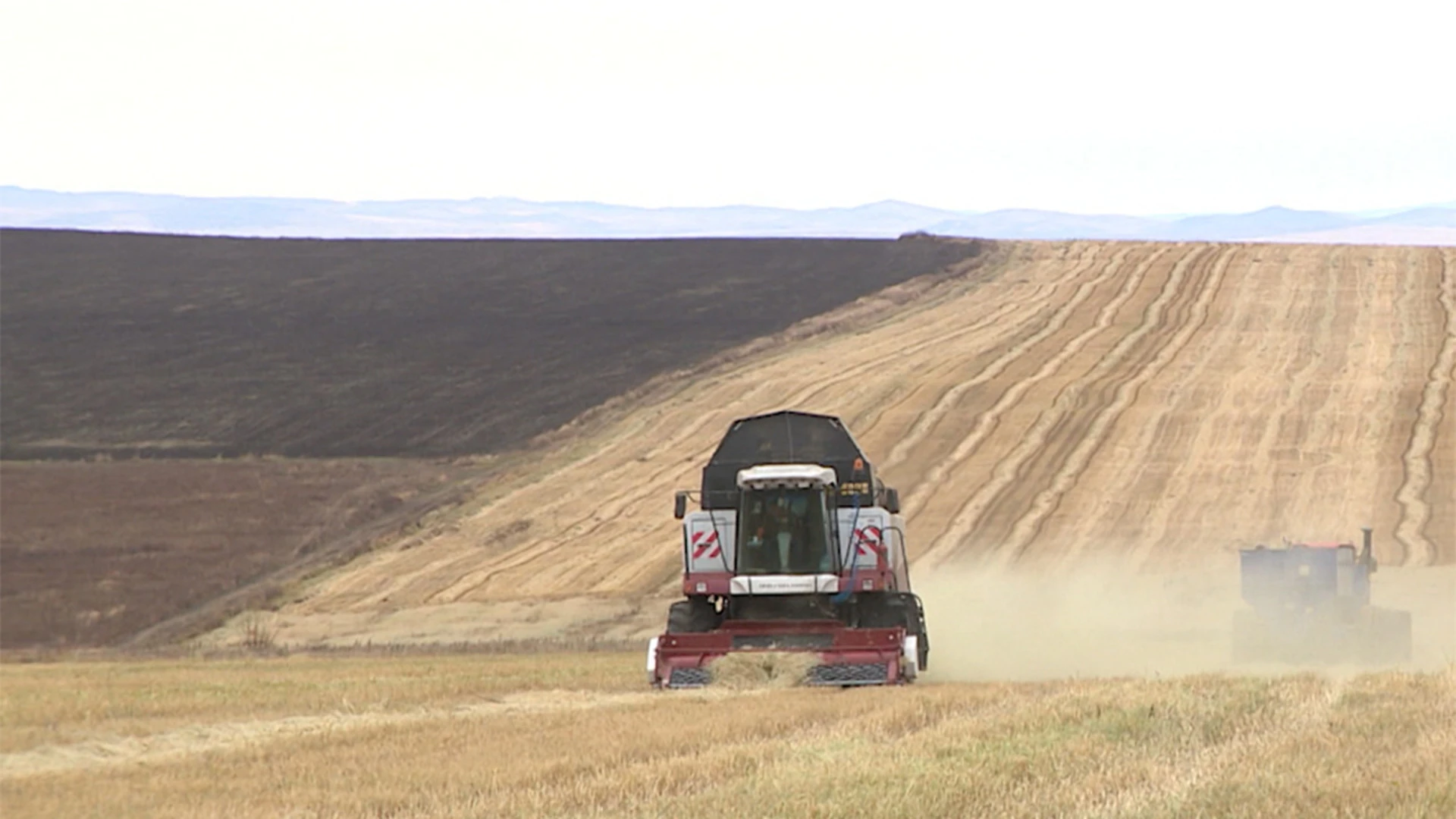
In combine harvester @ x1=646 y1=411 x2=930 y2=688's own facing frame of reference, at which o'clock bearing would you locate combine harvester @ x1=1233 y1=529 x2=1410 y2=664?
combine harvester @ x1=1233 y1=529 x2=1410 y2=664 is roughly at 8 o'clock from combine harvester @ x1=646 y1=411 x2=930 y2=688.

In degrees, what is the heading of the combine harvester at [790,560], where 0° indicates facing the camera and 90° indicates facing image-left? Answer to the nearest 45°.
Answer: approximately 0°
